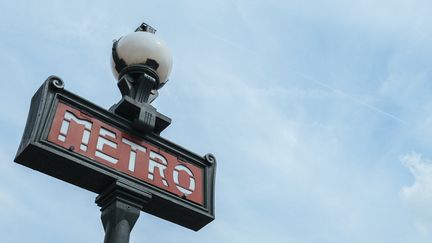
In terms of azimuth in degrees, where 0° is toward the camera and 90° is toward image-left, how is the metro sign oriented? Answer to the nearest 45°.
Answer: approximately 315°
